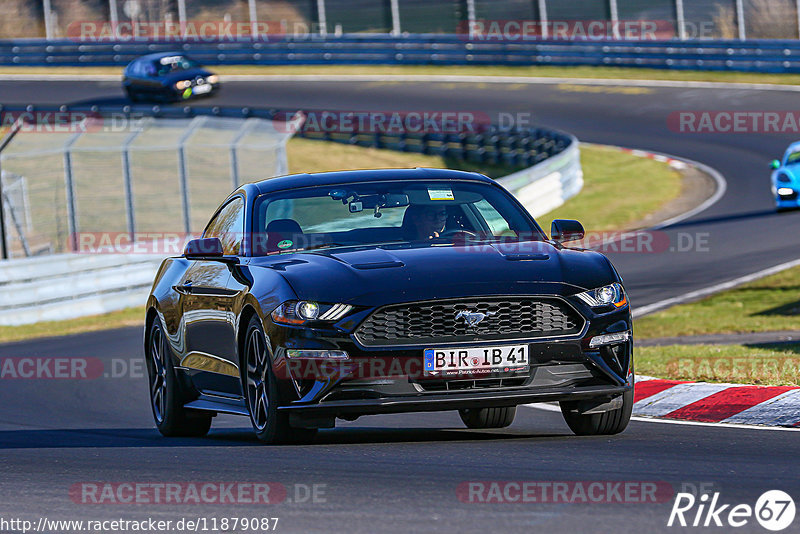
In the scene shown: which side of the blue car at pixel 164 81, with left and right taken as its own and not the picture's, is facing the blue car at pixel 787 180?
front

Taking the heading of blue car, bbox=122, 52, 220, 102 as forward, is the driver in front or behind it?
in front

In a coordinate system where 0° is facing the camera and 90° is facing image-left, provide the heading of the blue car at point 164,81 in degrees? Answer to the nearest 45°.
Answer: approximately 315°

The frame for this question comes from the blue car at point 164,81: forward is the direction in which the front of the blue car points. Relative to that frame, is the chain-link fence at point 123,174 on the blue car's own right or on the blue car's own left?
on the blue car's own right

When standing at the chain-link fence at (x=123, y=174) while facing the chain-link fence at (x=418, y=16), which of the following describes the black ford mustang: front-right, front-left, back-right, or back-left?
back-right
